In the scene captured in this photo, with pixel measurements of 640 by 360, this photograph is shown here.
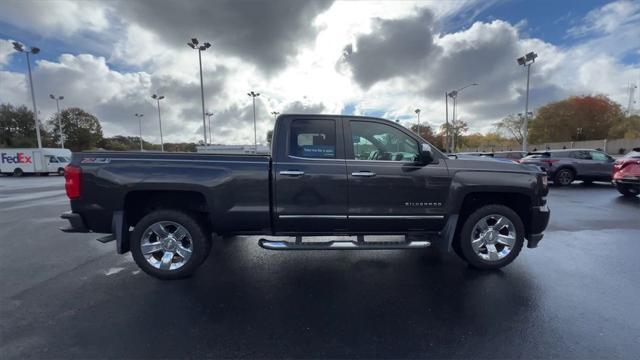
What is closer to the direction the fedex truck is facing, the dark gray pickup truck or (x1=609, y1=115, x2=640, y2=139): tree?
the tree

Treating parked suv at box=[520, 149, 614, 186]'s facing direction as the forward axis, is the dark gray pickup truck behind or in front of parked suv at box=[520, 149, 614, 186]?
behind

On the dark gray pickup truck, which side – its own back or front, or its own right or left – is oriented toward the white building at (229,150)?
left

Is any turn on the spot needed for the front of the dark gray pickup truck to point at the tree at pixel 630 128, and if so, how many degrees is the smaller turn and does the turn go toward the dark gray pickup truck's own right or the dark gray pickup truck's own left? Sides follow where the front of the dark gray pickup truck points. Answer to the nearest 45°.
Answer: approximately 45° to the dark gray pickup truck's own left

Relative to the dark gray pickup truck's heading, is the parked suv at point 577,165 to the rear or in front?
in front

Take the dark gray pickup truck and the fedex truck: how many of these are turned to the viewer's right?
2

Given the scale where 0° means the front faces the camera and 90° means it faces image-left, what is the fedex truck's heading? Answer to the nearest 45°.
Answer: approximately 270°

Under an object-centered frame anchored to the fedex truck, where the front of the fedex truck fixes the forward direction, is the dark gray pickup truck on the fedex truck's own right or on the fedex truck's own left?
on the fedex truck's own right

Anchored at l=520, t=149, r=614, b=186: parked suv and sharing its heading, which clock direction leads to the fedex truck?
The fedex truck is roughly at 7 o'clock from the parked suv.

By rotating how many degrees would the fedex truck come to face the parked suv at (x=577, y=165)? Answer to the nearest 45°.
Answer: approximately 45° to its right

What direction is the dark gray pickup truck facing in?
to the viewer's right

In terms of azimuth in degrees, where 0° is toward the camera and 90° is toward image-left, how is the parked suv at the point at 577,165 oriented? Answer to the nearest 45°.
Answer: approximately 225°
